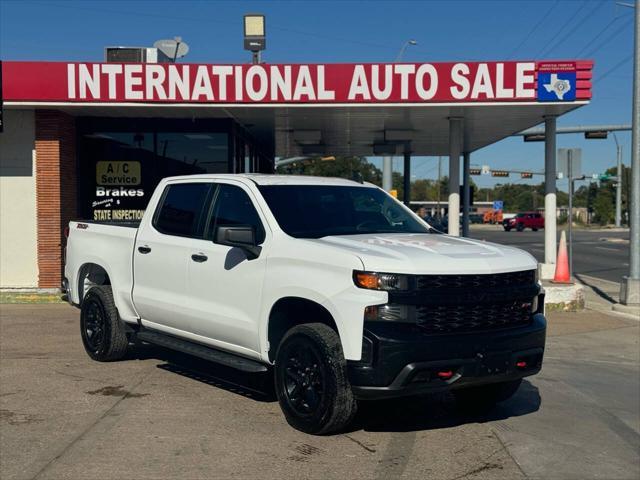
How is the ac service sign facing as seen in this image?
toward the camera

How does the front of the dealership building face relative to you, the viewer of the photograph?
facing the viewer

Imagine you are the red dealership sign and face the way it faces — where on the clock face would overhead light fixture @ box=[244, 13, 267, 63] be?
The overhead light fixture is roughly at 6 o'clock from the red dealership sign.

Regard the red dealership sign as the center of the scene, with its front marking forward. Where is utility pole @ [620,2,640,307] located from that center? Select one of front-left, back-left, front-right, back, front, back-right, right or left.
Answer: left

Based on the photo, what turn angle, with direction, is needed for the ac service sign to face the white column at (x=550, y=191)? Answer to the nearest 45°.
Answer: approximately 90° to its left

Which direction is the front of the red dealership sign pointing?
toward the camera

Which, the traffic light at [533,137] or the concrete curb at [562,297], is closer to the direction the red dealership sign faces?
the concrete curb

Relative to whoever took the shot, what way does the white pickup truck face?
facing the viewer and to the right of the viewer

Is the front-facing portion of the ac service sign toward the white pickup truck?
yes
